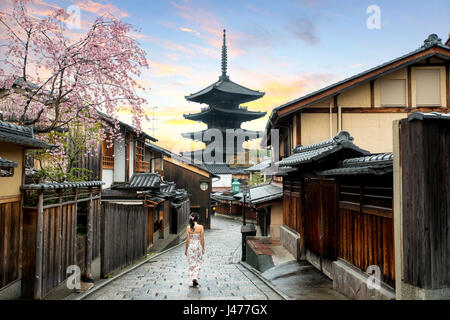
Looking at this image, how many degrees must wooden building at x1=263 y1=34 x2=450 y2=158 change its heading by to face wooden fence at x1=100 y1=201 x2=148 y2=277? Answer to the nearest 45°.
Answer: approximately 45° to its left

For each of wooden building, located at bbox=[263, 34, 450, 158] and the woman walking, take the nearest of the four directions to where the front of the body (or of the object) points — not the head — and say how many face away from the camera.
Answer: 1

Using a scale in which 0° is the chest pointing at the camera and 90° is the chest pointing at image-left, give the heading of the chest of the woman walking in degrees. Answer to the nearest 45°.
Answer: approximately 180°

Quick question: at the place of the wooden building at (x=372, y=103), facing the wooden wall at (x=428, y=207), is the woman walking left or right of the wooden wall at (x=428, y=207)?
right

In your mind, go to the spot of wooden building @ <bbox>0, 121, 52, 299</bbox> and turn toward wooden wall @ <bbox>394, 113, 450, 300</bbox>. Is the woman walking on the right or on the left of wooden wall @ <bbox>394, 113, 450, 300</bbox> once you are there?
left

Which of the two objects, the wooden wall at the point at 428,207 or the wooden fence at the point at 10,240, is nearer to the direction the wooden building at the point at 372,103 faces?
the wooden fence

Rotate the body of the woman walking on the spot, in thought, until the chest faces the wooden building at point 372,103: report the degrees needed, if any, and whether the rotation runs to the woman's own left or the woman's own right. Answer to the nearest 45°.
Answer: approximately 45° to the woman's own right

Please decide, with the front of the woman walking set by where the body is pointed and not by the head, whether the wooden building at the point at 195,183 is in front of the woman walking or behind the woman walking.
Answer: in front

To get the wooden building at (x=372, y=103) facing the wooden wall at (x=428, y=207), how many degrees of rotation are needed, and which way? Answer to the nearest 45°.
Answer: approximately 90° to its left

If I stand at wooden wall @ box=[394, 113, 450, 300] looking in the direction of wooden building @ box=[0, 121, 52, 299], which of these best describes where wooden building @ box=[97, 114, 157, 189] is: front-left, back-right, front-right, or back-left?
front-right

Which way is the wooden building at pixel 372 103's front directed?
to the viewer's left

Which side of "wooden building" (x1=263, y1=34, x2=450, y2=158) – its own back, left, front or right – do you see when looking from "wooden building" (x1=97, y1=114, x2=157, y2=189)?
front

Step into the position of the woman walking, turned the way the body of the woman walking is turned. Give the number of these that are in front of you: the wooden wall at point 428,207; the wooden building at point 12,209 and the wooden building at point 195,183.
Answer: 1
